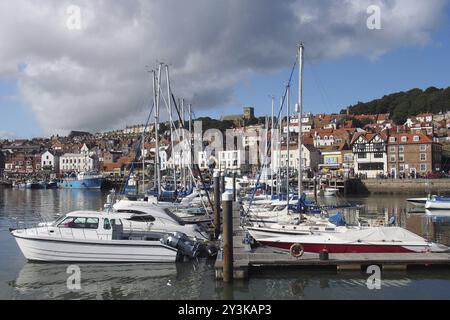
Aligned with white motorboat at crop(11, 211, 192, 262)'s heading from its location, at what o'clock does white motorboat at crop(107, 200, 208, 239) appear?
white motorboat at crop(107, 200, 208, 239) is roughly at 5 o'clock from white motorboat at crop(11, 211, 192, 262).

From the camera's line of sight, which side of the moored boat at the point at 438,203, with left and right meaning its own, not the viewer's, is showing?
left

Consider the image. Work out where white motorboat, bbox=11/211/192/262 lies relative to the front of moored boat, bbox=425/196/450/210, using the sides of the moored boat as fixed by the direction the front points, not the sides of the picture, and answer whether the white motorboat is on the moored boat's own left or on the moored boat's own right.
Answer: on the moored boat's own left

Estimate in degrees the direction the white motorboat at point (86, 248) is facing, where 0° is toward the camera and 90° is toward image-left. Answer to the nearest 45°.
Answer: approximately 90°

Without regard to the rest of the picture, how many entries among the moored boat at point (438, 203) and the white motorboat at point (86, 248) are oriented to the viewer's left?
2
